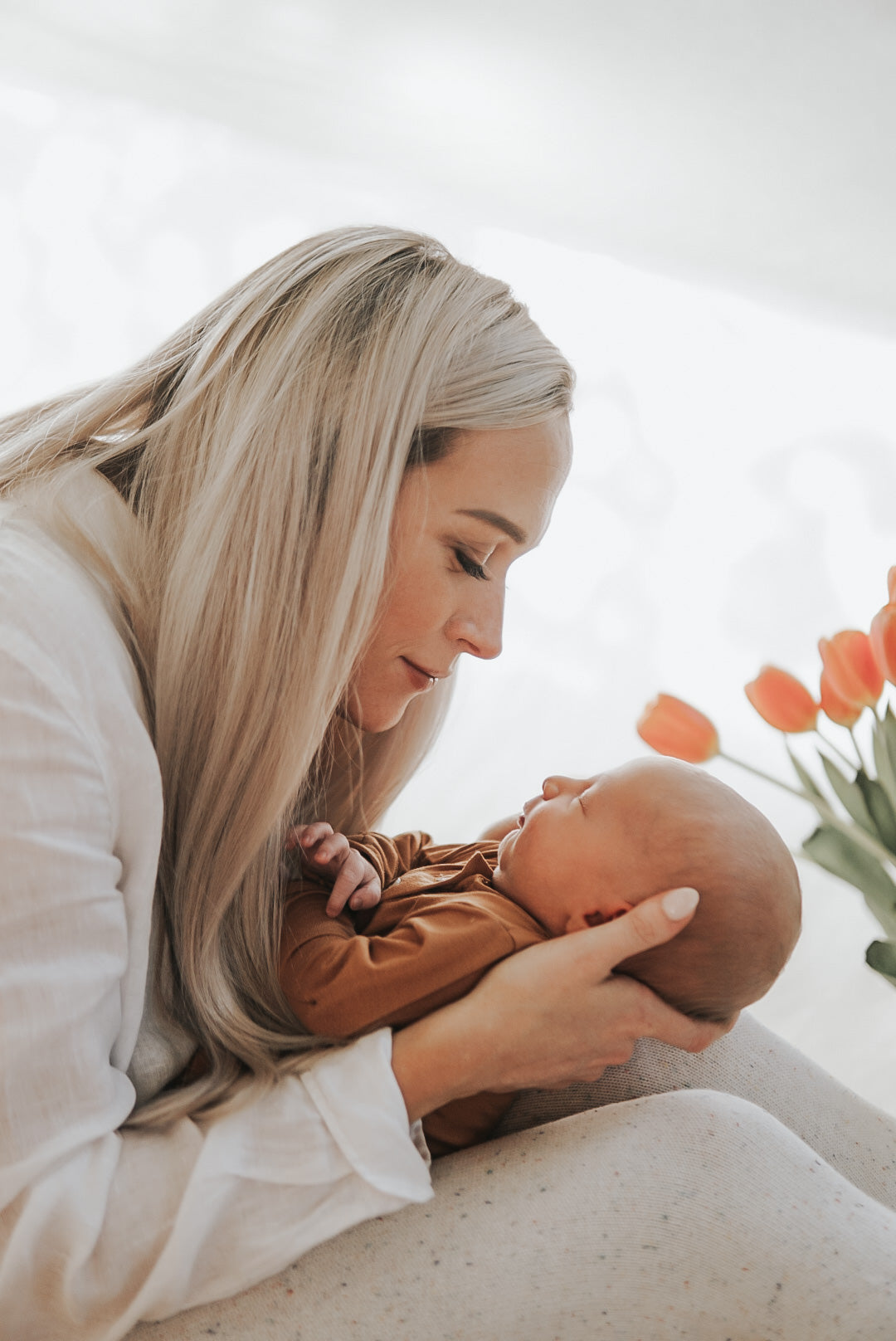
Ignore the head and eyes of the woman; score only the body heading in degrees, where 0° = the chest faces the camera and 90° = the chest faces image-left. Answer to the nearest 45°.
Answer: approximately 270°

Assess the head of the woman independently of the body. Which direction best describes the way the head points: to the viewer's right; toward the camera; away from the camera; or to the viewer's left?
to the viewer's right
